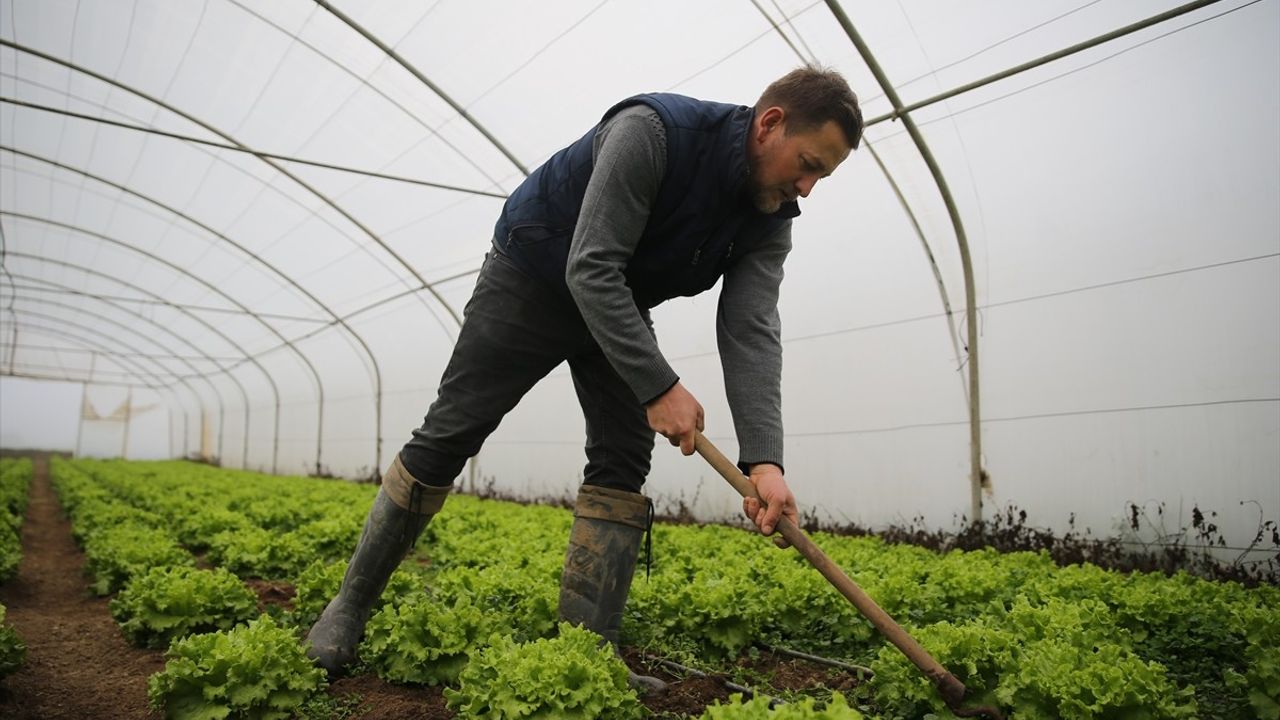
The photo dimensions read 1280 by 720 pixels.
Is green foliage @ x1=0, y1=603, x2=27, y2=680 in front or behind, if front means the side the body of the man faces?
behind

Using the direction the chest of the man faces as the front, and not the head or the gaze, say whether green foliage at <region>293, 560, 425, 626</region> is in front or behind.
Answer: behind

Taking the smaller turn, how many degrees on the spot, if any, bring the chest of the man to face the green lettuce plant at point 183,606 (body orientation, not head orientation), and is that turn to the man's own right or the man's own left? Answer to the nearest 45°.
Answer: approximately 180°

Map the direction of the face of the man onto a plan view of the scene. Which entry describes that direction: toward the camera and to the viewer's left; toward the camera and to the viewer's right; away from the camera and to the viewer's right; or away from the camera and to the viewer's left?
toward the camera and to the viewer's right

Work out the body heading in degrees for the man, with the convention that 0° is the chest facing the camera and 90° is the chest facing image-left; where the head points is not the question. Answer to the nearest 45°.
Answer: approximately 315°

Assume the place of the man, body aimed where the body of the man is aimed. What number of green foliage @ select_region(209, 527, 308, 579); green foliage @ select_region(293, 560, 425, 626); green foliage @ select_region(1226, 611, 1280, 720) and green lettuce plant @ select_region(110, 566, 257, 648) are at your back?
3

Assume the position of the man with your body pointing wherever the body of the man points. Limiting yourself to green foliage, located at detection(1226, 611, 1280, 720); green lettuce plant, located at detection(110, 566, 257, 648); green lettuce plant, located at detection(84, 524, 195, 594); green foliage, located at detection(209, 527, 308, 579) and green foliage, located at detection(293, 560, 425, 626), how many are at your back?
4
